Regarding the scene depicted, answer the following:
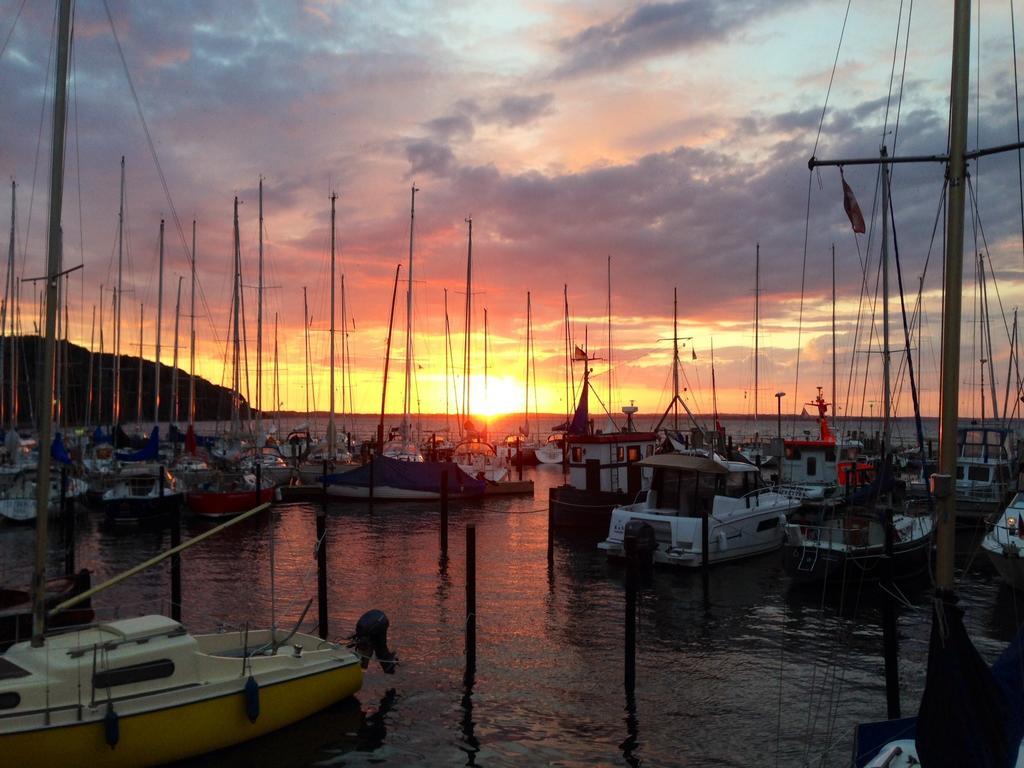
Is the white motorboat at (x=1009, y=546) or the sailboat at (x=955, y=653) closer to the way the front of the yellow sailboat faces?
the sailboat

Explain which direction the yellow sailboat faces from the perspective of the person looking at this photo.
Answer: facing the viewer and to the left of the viewer

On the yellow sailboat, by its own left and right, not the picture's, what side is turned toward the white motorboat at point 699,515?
back
